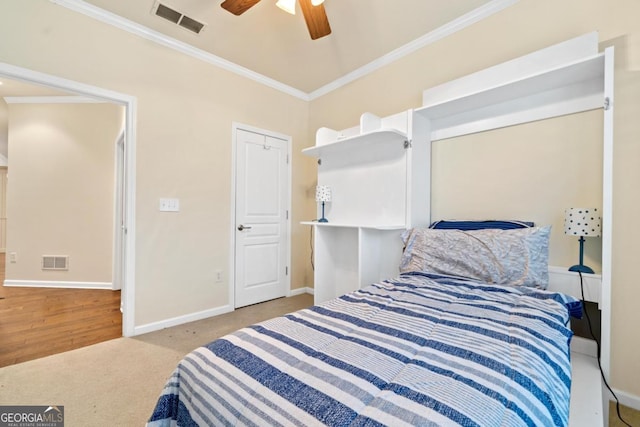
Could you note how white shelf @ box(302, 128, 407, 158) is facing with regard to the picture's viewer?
facing the viewer and to the left of the viewer

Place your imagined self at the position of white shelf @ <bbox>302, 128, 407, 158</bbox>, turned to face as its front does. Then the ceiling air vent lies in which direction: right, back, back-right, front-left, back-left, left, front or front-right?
front-right

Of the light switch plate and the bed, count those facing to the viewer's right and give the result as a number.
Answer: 0

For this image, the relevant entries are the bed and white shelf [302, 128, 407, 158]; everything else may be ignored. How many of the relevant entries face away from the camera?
0

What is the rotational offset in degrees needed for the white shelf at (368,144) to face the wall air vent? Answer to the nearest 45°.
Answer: approximately 45° to its right

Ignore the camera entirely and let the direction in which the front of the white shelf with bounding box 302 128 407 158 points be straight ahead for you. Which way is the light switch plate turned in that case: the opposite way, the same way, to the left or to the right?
to the left

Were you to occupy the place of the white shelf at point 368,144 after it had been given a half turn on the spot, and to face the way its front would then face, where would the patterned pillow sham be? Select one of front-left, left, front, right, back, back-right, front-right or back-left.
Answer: right

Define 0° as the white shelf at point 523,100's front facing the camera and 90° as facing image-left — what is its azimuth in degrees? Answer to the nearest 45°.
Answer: approximately 45°

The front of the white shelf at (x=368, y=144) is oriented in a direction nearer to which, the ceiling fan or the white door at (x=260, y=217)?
the ceiling fan

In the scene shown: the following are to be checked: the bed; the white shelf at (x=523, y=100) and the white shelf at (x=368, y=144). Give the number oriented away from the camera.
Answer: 0

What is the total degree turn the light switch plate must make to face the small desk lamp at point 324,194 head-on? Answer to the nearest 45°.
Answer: approximately 90° to its left

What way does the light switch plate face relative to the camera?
toward the camera

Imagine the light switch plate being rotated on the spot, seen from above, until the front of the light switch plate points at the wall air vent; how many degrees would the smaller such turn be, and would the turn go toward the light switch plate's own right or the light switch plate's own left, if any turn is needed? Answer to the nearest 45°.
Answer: approximately 135° to the light switch plate's own right

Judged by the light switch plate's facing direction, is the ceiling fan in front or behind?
in front

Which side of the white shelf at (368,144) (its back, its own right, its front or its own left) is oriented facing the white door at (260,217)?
right

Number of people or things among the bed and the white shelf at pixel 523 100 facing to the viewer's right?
0

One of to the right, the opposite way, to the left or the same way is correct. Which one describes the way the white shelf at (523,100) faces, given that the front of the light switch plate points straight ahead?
to the right
